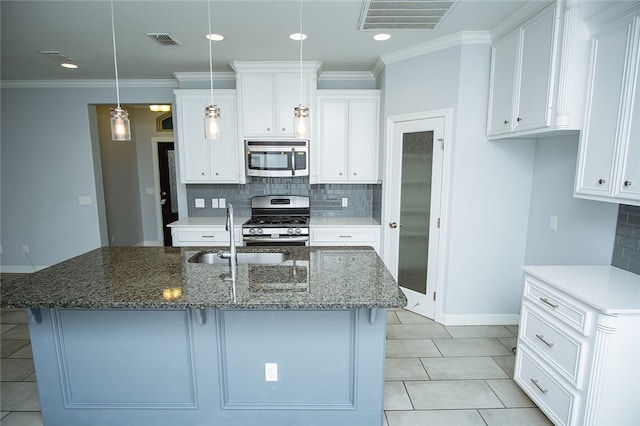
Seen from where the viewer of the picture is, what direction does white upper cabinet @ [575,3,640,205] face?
facing the viewer and to the left of the viewer

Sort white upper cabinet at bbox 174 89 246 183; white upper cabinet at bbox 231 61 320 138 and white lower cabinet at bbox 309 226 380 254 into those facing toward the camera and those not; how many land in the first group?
3

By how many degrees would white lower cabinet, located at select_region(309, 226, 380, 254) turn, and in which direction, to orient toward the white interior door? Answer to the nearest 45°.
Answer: approximately 45° to its left

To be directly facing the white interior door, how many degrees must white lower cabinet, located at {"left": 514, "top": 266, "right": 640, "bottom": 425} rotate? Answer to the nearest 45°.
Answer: approximately 90° to its right

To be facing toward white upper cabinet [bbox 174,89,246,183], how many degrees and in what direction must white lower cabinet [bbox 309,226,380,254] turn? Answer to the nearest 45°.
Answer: approximately 90° to its right

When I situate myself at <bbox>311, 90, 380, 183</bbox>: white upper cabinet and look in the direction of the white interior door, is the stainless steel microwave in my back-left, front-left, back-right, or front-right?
back-right

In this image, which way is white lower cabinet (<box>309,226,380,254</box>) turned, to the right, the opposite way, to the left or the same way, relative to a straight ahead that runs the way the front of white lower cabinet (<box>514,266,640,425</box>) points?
to the left

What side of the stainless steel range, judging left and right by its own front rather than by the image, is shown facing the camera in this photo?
front

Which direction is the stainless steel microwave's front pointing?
toward the camera

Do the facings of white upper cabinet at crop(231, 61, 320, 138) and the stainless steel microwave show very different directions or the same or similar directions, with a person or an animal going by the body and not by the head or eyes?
same or similar directions

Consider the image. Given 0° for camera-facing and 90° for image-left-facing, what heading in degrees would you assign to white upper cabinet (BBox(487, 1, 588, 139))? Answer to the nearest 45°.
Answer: approximately 45°

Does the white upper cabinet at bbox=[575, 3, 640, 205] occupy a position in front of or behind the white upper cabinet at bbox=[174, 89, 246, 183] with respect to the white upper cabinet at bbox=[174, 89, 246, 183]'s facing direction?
in front

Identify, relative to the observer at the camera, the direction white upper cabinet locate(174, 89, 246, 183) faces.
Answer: facing the viewer

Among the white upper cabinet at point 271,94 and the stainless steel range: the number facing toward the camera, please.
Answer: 2

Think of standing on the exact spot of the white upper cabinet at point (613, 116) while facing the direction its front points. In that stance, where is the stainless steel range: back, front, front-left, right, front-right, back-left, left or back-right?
front-right
